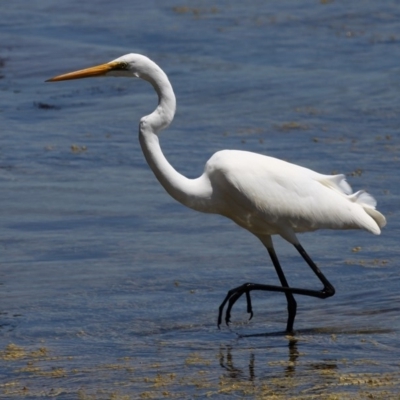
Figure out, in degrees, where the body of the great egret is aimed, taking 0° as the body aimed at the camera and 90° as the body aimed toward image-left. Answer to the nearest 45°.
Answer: approximately 90°
